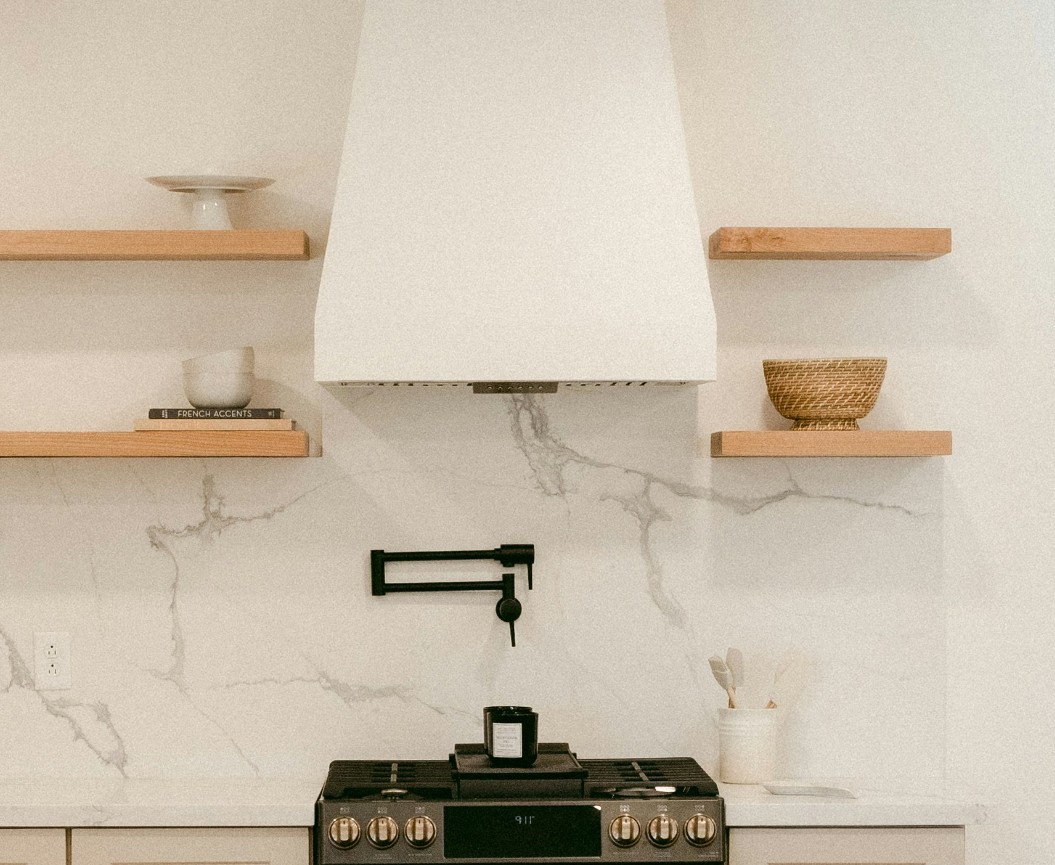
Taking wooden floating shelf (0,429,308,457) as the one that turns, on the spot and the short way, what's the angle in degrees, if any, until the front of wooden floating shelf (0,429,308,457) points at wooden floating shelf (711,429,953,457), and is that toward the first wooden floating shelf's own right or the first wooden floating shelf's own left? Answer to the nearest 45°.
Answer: approximately 90° to the first wooden floating shelf's own left
